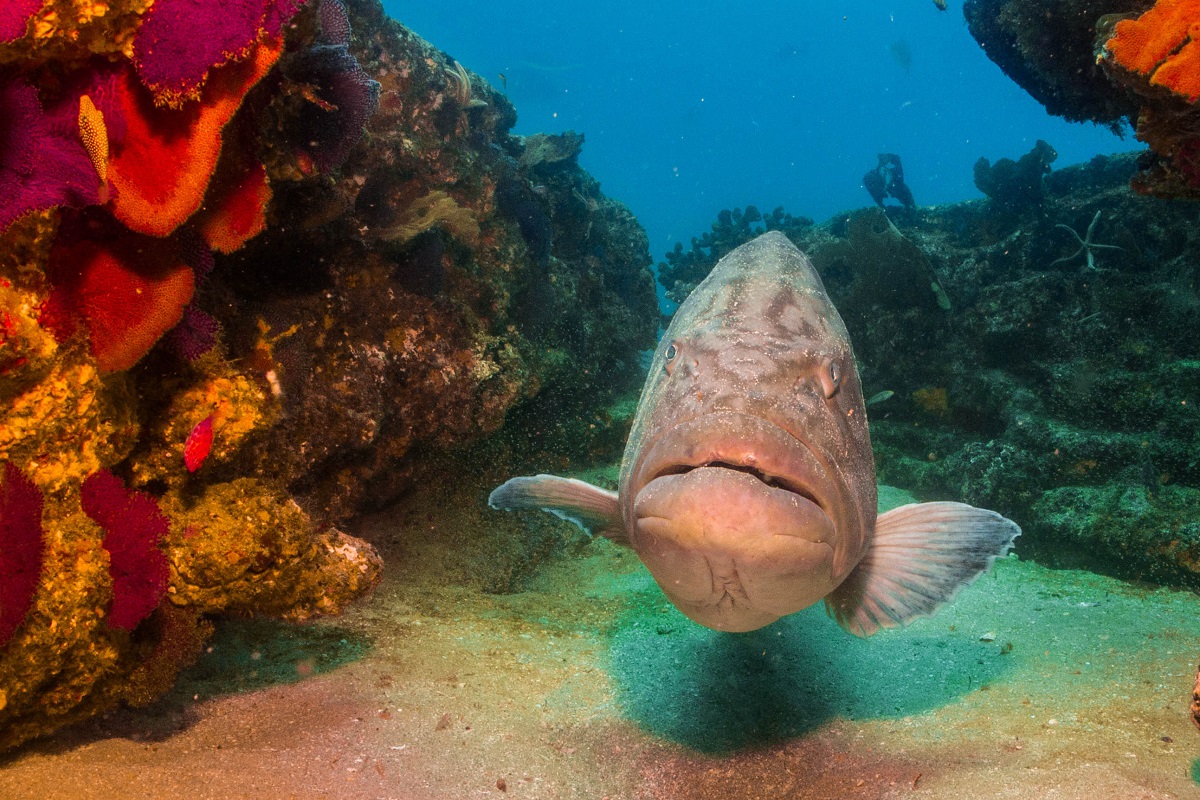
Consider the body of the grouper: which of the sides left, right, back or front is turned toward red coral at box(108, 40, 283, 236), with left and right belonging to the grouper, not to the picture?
right

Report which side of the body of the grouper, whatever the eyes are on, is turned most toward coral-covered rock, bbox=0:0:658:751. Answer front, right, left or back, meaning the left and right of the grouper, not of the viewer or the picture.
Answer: right

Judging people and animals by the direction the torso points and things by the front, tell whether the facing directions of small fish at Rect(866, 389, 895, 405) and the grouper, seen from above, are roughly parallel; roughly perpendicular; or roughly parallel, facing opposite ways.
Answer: roughly perpendicular

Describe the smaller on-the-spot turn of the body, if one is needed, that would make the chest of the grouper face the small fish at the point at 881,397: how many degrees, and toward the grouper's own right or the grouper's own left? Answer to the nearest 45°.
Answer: approximately 180°

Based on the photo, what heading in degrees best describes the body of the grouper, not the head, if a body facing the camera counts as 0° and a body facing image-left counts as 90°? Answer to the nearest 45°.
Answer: approximately 0°

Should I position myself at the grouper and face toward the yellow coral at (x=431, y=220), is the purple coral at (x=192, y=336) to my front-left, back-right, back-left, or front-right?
front-left
